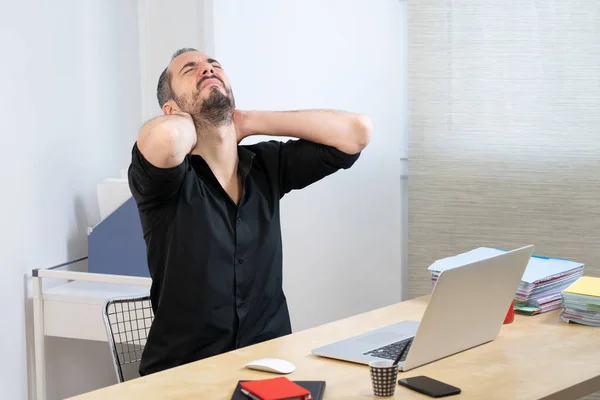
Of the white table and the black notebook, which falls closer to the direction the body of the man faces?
the black notebook

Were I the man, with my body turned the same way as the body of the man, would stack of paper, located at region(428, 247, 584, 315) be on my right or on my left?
on my left

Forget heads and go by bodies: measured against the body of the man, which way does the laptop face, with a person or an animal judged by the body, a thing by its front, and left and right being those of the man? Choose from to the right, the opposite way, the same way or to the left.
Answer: the opposite way

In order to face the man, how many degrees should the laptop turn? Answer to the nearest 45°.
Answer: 0° — it already faces them

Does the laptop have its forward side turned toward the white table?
yes

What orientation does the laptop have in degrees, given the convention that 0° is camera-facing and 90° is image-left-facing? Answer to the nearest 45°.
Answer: approximately 135°

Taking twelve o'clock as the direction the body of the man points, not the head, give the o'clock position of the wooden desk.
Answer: The wooden desk is roughly at 12 o'clock from the man.
